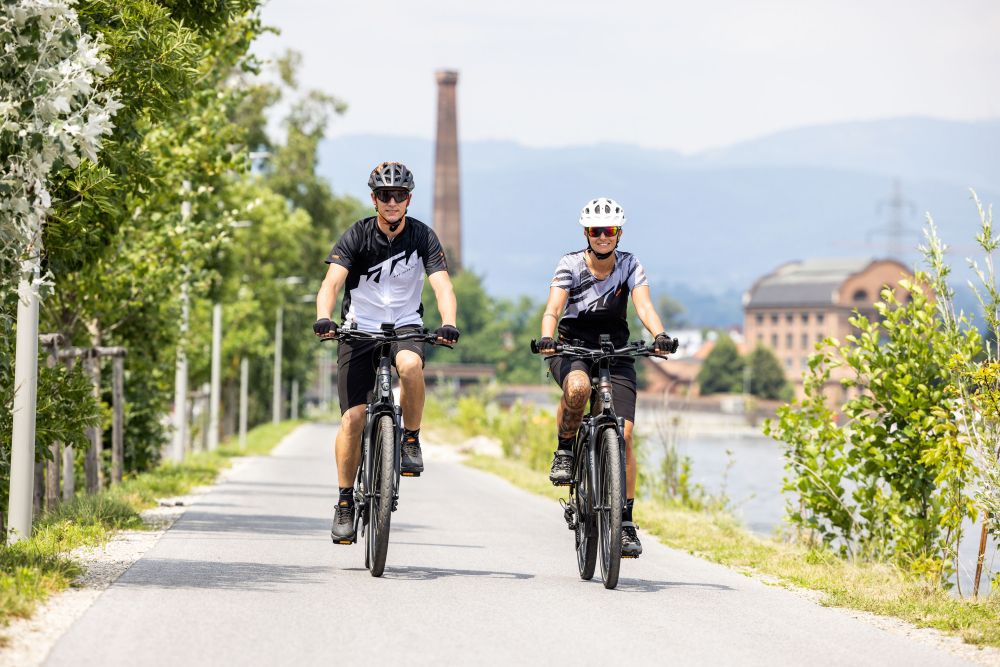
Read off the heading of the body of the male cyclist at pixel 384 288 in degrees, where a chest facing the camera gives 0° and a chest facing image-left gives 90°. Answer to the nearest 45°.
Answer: approximately 0°

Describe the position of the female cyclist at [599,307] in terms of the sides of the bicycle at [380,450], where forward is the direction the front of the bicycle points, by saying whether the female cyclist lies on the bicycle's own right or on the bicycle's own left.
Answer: on the bicycle's own left

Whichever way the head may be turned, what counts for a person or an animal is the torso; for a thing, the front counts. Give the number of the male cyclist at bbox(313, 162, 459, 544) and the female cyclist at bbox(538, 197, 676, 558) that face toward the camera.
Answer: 2

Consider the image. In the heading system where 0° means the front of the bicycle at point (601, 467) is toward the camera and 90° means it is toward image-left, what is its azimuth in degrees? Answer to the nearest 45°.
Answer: approximately 0°

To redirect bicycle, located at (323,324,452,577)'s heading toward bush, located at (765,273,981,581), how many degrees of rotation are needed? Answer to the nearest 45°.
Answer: approximately 135° to its left

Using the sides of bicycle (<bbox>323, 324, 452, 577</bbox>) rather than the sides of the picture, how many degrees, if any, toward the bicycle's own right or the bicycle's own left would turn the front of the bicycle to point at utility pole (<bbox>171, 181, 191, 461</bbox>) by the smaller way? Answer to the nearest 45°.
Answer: approximately 180°

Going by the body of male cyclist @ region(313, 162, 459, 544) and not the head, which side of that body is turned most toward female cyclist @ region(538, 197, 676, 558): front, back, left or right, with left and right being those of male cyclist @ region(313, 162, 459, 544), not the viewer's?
left
